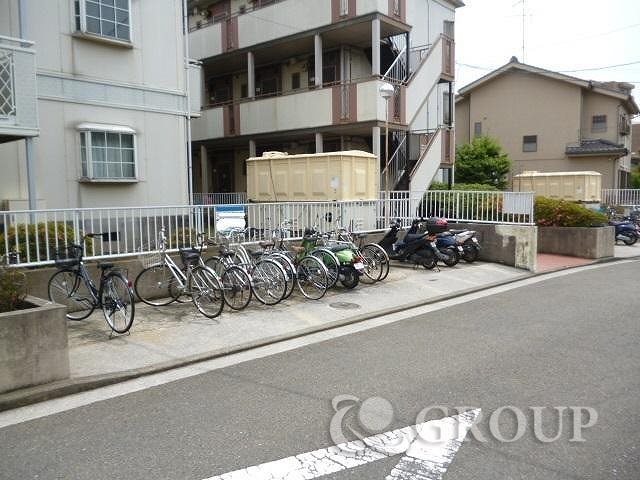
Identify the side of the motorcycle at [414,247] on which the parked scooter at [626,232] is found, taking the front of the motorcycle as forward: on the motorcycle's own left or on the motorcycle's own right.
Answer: on the motorcycle's own right

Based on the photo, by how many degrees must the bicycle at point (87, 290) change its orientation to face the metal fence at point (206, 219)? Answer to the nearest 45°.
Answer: approximately 90° to its right

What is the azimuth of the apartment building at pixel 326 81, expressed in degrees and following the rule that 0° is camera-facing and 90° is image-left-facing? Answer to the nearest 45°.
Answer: approximately 45°

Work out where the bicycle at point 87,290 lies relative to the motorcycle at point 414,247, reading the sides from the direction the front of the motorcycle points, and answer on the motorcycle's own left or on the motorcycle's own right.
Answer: on the motorcycle's own left

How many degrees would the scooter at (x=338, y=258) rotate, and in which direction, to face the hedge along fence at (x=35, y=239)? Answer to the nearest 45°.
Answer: approximately 90° to its left

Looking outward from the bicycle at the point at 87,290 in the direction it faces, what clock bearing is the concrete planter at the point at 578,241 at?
The concrete planter is roughly at 4 o'clock from the bicycle.

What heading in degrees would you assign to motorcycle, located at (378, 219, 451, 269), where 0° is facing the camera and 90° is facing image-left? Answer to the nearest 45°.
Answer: approximately 135°

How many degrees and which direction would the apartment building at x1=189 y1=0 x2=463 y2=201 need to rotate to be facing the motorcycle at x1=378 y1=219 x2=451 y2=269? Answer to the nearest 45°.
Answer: approximately 45° to its left

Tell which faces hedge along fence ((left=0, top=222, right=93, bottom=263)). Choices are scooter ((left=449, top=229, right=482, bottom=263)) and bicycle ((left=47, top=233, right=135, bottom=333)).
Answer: the bicycle

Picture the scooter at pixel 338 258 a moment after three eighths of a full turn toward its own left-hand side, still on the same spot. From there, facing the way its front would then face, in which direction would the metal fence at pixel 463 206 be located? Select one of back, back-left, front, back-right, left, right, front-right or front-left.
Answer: back-left

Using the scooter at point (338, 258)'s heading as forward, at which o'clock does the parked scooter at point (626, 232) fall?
The parked scooter is roughly at 3 o'clock from the scooter.

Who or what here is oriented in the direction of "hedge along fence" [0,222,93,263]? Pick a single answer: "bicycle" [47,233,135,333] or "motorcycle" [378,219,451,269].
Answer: the bicycle

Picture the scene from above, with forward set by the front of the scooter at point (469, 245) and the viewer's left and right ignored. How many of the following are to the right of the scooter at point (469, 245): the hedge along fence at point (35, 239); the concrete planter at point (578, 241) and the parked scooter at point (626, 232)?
2

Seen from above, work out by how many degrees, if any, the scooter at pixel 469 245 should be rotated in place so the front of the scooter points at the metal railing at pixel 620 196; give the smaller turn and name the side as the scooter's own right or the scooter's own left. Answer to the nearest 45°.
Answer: approximately 90° to the scooter's own right

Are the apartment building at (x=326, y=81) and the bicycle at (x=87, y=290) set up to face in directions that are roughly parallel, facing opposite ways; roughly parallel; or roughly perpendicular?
roughly perpendicular
